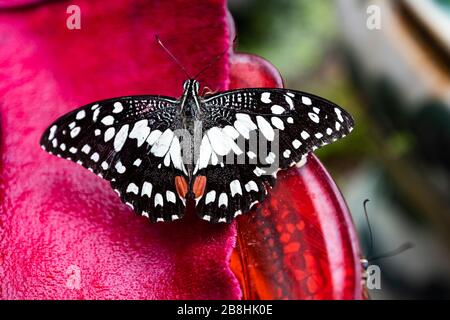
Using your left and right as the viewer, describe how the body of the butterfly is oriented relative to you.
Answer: facing away from the viewer
